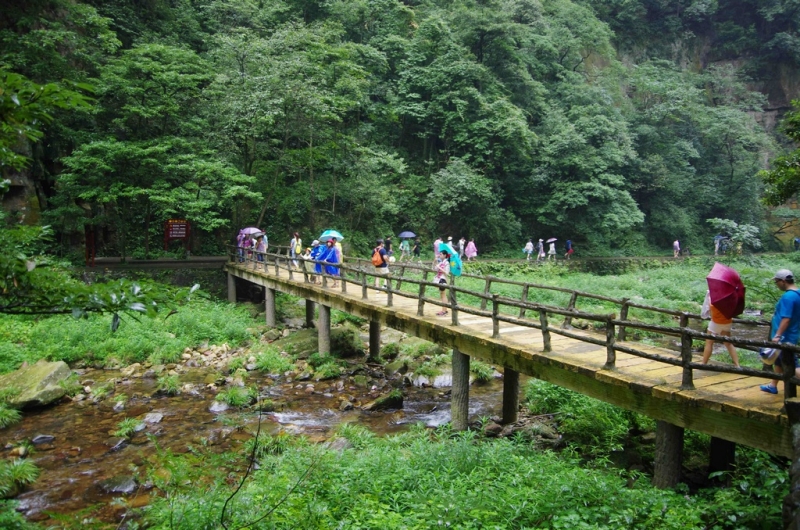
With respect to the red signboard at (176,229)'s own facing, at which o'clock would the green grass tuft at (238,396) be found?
The green grass tuft is roughly at 12 o'clock from the red signboard.

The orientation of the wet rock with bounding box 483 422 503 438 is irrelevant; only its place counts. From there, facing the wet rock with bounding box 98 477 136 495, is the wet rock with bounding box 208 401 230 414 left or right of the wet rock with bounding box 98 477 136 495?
right

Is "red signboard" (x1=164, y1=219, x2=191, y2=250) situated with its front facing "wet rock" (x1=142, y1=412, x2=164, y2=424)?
yes

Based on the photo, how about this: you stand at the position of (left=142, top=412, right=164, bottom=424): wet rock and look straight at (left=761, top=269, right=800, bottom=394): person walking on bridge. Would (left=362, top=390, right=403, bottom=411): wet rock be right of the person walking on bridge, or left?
left
